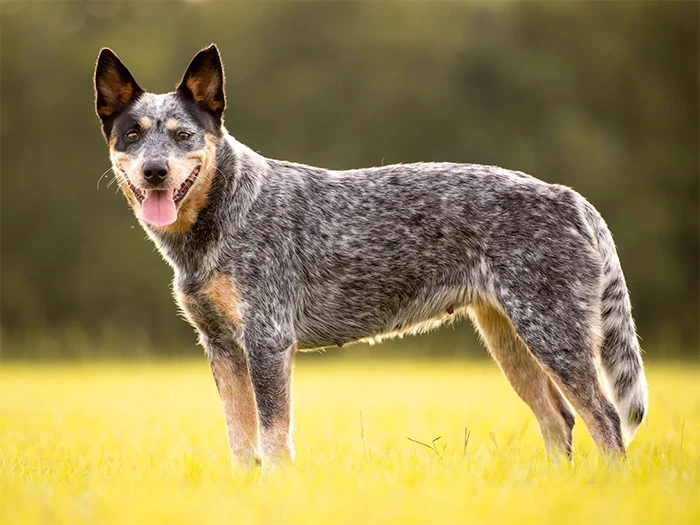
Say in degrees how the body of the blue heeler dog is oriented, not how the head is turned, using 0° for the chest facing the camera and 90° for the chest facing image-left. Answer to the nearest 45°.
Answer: approximately 90°
